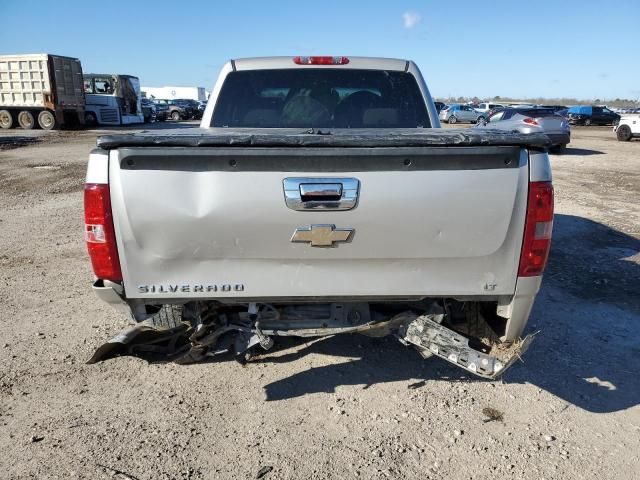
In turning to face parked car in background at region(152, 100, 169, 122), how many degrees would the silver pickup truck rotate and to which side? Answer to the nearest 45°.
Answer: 0° — it already faces it

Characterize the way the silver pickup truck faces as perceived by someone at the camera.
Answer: facing away from the viewer

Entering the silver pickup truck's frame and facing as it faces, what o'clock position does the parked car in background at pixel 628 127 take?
The parked car in background is roughly at 1 o'clock from the silver pickup truck.
